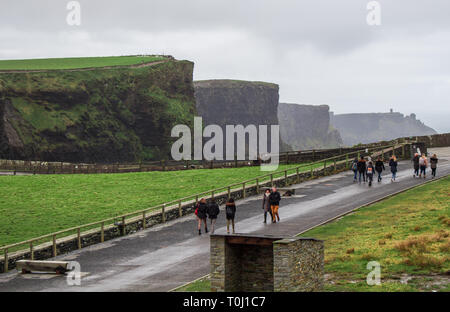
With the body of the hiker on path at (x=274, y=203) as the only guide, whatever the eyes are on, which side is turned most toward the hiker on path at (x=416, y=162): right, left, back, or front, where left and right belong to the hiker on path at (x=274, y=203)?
back

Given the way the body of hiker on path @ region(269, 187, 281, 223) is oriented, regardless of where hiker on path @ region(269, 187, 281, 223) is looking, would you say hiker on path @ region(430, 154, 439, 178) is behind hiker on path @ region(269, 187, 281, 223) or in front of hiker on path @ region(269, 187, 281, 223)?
behind

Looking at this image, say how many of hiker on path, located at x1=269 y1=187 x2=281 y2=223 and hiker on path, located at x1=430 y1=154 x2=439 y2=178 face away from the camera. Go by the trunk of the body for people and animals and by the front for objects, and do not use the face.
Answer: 1
